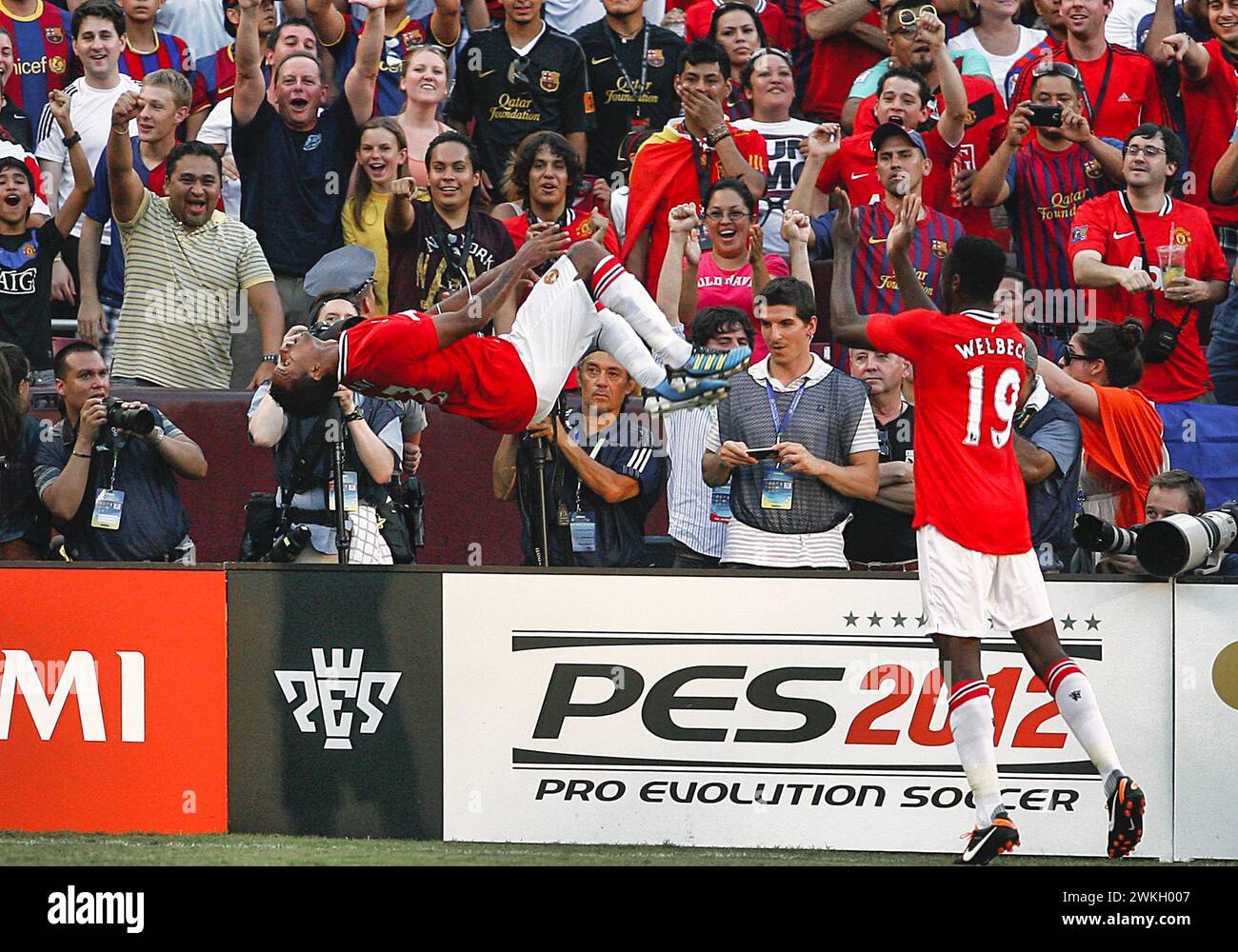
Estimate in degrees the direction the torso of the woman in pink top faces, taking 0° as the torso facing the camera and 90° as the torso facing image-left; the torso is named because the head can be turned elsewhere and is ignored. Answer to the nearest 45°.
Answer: approximately 0°

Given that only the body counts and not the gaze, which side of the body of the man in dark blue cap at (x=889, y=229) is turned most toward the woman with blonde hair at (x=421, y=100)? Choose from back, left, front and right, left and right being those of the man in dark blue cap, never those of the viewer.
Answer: right

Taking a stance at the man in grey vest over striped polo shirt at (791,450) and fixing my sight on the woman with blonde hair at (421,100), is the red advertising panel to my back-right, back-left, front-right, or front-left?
front-left

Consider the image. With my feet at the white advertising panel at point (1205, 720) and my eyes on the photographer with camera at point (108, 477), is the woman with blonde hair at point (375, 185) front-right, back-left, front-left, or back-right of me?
front-right

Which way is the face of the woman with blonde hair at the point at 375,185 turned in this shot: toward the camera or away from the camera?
toward the camera

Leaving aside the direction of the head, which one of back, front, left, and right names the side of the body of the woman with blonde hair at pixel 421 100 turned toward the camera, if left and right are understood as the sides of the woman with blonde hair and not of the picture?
front

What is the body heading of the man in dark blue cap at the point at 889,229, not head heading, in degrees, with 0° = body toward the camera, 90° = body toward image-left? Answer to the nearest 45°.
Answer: approximately 0°

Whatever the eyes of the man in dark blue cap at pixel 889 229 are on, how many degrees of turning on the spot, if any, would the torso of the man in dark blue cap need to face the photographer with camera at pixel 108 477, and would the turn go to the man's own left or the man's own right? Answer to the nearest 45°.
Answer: approximately 90° to the man's own right

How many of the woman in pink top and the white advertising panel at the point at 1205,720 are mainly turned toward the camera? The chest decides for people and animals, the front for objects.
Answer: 2

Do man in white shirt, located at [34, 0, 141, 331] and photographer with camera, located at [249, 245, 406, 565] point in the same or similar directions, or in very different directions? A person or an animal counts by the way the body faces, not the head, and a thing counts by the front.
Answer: same or similar directions

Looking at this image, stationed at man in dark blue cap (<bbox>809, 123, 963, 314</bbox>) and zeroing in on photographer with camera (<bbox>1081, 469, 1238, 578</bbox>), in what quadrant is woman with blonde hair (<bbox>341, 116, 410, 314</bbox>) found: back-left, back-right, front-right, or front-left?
back-right

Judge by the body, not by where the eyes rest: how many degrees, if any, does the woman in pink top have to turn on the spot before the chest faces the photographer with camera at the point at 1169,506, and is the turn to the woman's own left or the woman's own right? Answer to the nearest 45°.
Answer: approximately 45° to the woman's own left

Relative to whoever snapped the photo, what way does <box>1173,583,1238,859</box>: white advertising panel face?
facing the viewer

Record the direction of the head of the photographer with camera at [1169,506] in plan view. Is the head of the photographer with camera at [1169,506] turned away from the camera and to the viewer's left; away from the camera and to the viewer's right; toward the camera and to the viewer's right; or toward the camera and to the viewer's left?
toward the camera and to the viewer's left
